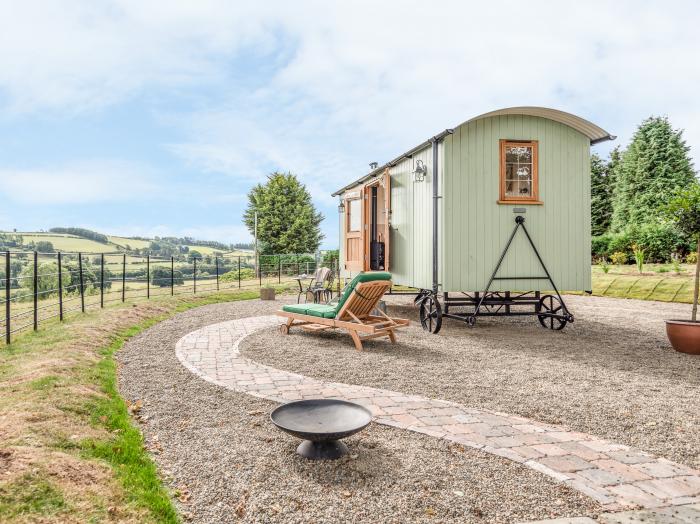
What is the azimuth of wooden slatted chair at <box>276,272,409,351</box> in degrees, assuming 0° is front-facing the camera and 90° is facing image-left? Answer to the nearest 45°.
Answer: approximately 135°

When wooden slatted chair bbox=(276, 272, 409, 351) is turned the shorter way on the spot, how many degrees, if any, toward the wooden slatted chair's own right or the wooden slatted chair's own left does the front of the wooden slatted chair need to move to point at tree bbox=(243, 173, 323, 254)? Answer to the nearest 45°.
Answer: approximately 45° to the wooden slatted chair's own right

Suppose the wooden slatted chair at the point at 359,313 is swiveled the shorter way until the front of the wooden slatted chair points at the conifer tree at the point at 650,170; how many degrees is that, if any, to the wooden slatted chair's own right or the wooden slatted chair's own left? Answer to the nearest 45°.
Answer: approximately 90° to the wooden slatted chair's own right

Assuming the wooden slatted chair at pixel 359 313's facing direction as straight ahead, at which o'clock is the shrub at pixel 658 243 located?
The shrub is roughly at 3 o'clock from the wooden slatted chair.

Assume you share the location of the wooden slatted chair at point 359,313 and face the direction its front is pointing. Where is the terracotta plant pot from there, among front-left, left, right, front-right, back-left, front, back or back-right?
back-right

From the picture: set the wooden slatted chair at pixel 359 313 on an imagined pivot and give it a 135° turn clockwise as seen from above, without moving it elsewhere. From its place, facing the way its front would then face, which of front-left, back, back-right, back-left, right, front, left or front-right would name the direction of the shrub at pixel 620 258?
front-left

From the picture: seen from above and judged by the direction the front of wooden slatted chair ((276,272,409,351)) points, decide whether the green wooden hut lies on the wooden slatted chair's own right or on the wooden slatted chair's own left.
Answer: on the wooden slatted chair's own right

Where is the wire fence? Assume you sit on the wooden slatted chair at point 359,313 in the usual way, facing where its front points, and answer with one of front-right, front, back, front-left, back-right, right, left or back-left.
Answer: front

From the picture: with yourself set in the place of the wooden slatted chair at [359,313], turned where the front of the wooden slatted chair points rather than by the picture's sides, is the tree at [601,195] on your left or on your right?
on your right

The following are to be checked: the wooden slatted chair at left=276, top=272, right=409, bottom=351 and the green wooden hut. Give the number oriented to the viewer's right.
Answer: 0
